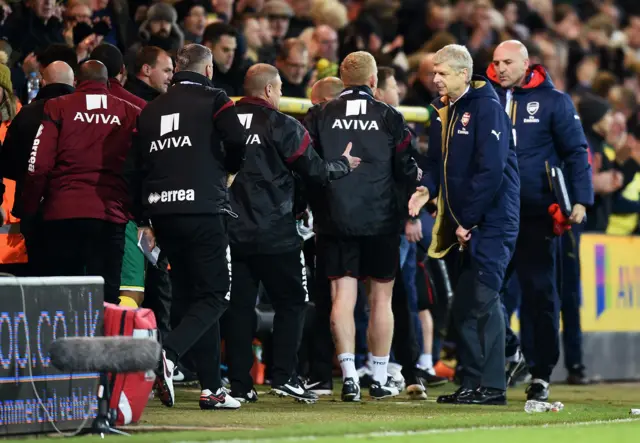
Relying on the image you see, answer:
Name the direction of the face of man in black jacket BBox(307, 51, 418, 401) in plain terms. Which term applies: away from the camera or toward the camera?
away from the camera

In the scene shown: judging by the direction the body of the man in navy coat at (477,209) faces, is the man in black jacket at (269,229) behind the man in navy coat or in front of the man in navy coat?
in front

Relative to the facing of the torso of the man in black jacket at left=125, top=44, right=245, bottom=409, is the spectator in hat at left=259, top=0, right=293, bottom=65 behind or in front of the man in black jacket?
in front

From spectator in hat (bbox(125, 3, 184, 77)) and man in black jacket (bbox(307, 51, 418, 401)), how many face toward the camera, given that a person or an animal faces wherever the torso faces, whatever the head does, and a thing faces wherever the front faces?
1

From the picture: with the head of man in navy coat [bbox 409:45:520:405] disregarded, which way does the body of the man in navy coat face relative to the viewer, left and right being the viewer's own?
facing the viewer and to the left of the viewer

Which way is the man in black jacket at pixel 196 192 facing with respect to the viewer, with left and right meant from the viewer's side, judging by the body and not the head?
facing away from the viewer and to the right of the viewer

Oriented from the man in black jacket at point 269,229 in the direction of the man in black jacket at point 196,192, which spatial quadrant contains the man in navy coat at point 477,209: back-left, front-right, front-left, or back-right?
back-left

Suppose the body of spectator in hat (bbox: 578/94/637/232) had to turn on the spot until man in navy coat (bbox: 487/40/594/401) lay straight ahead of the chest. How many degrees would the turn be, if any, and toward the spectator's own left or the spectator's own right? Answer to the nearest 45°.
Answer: approximately 90° to the spectator's own right

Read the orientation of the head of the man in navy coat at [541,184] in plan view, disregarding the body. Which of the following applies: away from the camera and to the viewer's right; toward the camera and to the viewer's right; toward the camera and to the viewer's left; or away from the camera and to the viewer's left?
toward the camera and to the viewer's left

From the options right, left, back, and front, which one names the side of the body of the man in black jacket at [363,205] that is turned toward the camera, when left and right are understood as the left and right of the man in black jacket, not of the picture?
back

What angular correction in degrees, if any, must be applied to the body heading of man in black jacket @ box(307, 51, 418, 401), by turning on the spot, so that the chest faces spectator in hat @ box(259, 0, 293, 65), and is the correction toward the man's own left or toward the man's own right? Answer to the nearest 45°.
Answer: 0° — they already face them

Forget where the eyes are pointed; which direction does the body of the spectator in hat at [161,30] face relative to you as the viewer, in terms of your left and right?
facing the viewer

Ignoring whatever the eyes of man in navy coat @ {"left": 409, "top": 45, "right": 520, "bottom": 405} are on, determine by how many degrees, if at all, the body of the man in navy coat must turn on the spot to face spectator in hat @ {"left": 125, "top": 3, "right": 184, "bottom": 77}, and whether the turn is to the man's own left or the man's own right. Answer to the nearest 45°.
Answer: approximately 90° to the man's own right

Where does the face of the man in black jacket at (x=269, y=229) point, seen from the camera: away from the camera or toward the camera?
away from the camera

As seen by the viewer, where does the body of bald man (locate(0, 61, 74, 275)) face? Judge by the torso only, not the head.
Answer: away from the camera
